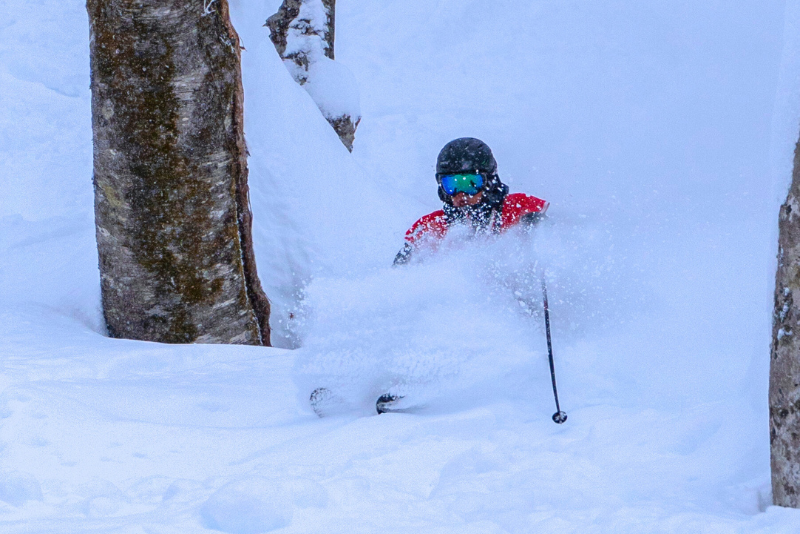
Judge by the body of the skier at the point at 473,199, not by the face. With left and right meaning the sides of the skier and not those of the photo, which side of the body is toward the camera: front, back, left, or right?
front

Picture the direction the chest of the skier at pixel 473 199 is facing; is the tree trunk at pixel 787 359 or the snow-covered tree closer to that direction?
the tree trunk

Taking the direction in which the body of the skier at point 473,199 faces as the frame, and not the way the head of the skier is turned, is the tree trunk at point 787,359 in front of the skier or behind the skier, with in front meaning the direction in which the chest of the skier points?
in front

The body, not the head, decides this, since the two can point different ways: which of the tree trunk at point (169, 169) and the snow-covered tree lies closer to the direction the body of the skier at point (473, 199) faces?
the tree trunk

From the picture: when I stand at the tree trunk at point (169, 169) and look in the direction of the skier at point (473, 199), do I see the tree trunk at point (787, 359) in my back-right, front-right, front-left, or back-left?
front-right

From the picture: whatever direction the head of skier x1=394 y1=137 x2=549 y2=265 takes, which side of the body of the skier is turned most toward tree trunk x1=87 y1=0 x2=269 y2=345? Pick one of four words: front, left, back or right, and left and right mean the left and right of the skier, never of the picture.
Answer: right

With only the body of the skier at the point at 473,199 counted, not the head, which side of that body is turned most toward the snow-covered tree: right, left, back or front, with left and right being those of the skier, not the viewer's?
back
